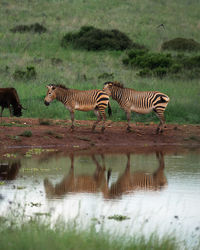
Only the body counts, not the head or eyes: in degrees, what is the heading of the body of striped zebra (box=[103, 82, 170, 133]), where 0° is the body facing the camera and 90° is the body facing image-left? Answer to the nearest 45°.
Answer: approximately 90°

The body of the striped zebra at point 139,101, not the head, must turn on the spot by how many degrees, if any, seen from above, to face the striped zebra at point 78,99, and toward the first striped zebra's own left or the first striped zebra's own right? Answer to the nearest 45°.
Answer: approximately 45° to the first striped zebra's own left

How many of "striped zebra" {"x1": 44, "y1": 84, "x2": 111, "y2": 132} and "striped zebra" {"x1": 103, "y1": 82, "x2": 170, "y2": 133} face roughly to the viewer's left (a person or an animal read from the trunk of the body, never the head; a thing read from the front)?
2

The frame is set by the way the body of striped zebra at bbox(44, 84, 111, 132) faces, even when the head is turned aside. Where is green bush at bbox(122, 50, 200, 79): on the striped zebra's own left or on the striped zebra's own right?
on the striped zebra's own right

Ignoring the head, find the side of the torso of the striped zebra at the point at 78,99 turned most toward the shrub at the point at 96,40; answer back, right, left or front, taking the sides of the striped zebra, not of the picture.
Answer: right

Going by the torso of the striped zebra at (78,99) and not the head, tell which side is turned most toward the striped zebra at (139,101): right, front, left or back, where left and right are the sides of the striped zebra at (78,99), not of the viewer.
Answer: back

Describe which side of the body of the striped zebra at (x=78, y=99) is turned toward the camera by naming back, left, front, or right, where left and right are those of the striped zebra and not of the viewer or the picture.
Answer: left

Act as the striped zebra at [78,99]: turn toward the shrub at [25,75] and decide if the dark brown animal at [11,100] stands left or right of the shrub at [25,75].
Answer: left

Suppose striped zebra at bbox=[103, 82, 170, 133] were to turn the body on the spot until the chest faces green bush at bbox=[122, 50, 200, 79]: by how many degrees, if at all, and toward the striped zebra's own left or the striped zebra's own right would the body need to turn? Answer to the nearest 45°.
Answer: approximately 90° to the striped zebra's own right
